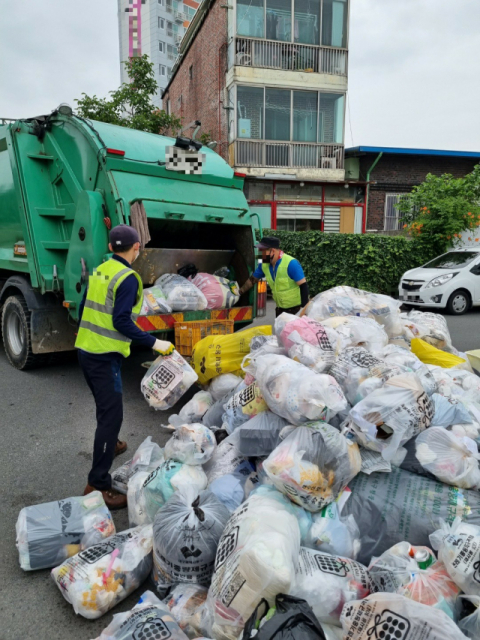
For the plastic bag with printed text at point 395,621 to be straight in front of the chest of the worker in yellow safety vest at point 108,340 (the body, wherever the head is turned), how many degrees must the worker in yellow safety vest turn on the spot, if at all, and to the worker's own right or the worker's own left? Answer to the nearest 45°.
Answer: approximately 90° to the worker's own right

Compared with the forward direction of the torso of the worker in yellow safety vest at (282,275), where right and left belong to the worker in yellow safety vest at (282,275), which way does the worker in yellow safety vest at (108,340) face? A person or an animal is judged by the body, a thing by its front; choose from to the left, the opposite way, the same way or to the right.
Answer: the opposite way

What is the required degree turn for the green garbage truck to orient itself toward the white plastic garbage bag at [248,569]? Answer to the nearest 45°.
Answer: approximately 135° to its left

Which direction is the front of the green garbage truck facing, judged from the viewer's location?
facing away from the viewer and to the left of the viewer

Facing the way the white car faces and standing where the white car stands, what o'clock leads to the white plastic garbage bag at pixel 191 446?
The white plastic garbage bag is roughly at 11 o'clock from the white car.

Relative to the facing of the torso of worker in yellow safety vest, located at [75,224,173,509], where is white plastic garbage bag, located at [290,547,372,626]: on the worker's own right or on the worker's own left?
on the worker's own right

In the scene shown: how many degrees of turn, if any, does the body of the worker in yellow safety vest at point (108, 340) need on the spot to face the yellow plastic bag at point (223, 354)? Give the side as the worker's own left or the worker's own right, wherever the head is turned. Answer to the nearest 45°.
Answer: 0° — they already face it

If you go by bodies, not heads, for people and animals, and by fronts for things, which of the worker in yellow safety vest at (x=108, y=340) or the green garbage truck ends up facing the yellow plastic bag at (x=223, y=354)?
the worker in yellow safety vest

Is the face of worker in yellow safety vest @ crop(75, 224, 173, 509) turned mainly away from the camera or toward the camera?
away from the camera

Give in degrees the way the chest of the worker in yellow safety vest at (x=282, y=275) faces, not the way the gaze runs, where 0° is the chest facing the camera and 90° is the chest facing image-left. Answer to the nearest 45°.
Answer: approximately 45°
